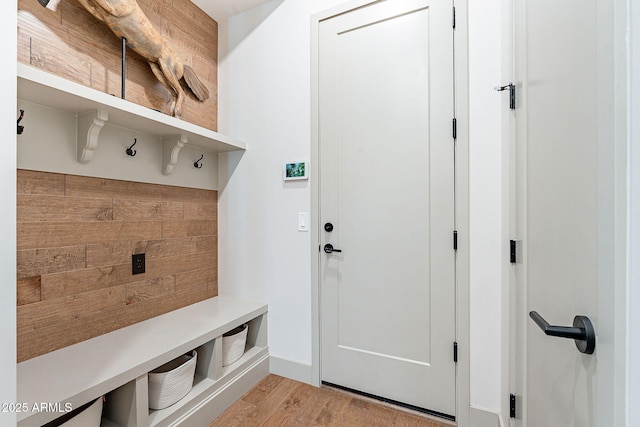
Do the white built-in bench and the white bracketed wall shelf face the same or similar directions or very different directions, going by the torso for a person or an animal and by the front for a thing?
same or similar directions

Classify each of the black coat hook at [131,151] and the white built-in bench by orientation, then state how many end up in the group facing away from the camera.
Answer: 0

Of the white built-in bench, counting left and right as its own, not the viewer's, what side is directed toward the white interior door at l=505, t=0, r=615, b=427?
front

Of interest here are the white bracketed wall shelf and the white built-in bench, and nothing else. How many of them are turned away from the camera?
0

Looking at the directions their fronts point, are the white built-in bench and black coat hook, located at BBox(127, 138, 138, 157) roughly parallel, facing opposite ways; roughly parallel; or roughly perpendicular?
roughly parallel

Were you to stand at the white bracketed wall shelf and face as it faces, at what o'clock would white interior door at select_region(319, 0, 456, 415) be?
The white interior door is roughly at 11 o'clock from the white bracketed wall shelf.

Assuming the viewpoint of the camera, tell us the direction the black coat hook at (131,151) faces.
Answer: facing the viewer and to the right of the viewer

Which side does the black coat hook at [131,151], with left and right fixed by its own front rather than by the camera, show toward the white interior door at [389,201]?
front

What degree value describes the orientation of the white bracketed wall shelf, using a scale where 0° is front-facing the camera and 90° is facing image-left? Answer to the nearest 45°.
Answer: approximately 315°

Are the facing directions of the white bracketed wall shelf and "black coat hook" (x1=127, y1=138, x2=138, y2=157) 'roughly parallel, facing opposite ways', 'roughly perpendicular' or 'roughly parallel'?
roughly parallel

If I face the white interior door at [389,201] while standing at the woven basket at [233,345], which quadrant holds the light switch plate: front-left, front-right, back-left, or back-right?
front-left
